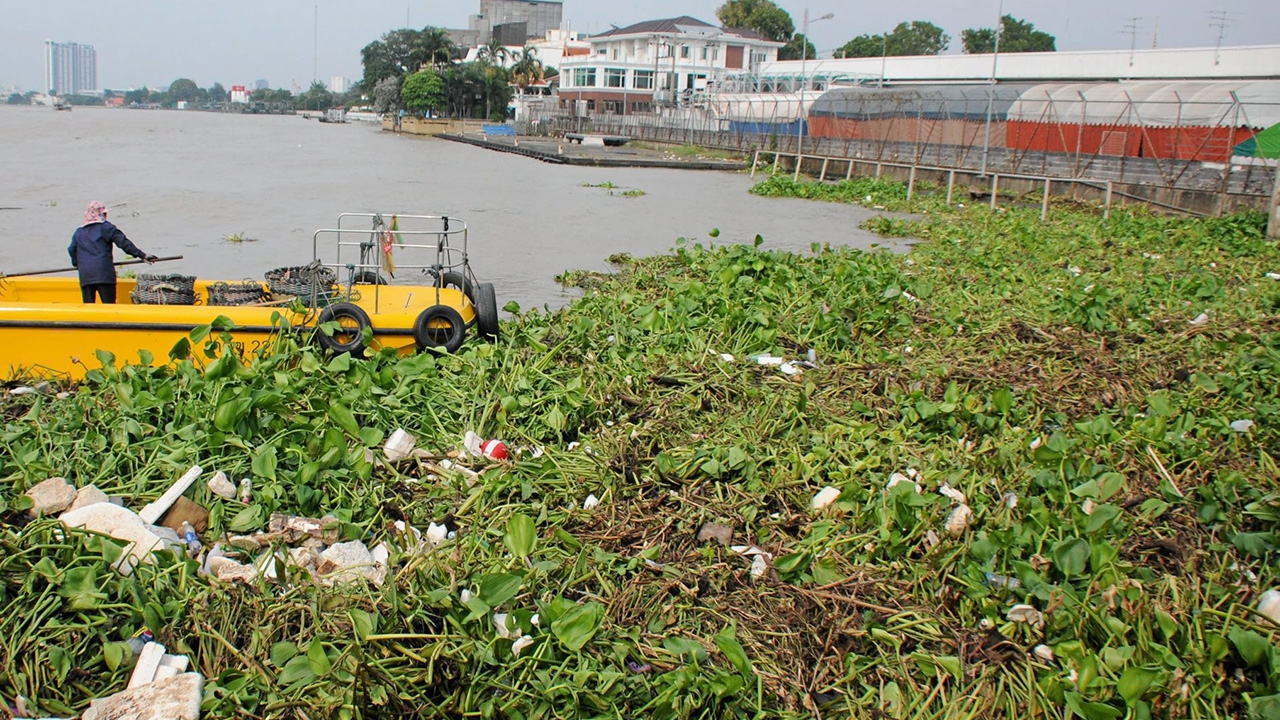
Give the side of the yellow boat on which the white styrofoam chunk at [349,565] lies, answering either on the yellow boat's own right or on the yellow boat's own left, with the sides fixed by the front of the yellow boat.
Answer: on the yellow boat's own right

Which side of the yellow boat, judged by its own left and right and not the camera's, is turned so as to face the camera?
right

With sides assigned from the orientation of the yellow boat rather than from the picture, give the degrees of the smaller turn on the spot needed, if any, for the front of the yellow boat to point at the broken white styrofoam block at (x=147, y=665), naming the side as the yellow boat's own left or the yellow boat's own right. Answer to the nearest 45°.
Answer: approximately 90° to the yellow boat's own right

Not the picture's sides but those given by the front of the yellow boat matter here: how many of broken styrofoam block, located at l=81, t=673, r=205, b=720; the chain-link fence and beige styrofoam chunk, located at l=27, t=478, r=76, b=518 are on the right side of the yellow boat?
2

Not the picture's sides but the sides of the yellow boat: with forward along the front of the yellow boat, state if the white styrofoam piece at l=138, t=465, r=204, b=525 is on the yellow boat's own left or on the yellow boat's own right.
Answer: on the yellow boat's own right

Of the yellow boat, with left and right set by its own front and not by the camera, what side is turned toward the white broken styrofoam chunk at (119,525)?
right

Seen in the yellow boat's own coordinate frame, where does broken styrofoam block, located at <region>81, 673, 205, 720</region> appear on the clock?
The broken styrofoam block is roughly at 3 o'clock from the yellow boat.
